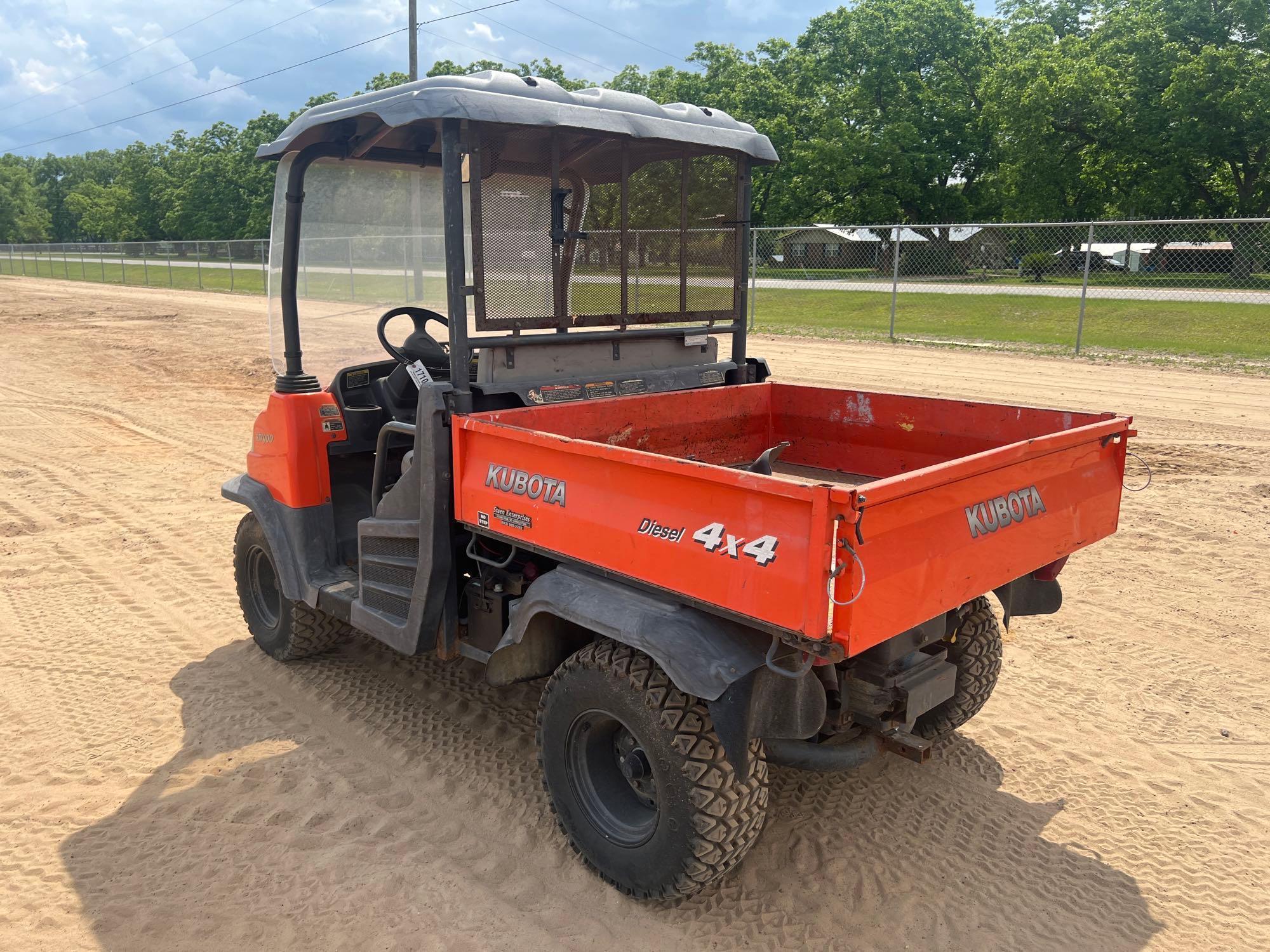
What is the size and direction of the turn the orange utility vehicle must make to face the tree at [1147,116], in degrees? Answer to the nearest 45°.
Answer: approximately 90° to its right

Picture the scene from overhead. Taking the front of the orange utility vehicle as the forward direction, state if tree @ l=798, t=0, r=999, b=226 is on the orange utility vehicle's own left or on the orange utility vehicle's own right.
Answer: on the orange utility vehicle's own right

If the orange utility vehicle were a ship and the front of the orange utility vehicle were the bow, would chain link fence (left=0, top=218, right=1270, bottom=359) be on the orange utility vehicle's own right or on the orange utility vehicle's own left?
on the orange utility vehicle's own right

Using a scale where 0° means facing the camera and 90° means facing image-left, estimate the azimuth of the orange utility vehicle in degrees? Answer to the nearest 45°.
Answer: approximately 135°
